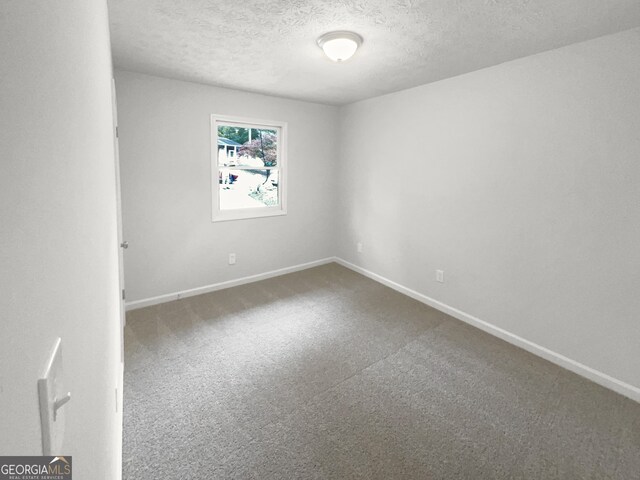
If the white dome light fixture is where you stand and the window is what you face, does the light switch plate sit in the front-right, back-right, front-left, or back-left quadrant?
back-left

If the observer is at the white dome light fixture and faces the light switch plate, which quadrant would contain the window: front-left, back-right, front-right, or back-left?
back-right

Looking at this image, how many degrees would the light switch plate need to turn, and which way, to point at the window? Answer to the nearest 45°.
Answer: approximately 45° to its left

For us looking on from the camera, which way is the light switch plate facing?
facing to the right of the viewer

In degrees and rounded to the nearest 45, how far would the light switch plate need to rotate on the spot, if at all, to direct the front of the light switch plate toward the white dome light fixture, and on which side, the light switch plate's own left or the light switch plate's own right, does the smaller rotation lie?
approximately 45° to the light switch plate's own left
